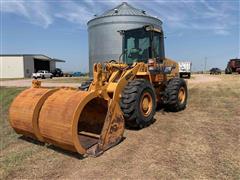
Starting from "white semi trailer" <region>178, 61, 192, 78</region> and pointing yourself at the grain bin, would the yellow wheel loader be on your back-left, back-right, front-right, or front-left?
front-left

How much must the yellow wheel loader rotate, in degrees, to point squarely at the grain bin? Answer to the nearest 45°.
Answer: approximately 135° to its right

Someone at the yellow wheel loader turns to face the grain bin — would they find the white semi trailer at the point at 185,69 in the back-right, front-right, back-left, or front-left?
front-right

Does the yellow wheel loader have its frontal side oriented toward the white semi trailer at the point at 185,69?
no

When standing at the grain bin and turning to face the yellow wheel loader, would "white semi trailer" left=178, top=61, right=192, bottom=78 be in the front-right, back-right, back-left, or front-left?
back-left

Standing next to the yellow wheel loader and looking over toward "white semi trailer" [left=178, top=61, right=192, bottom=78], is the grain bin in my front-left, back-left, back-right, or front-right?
front-left

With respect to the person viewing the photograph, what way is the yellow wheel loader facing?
facing the viewer and to the left of the viewer
